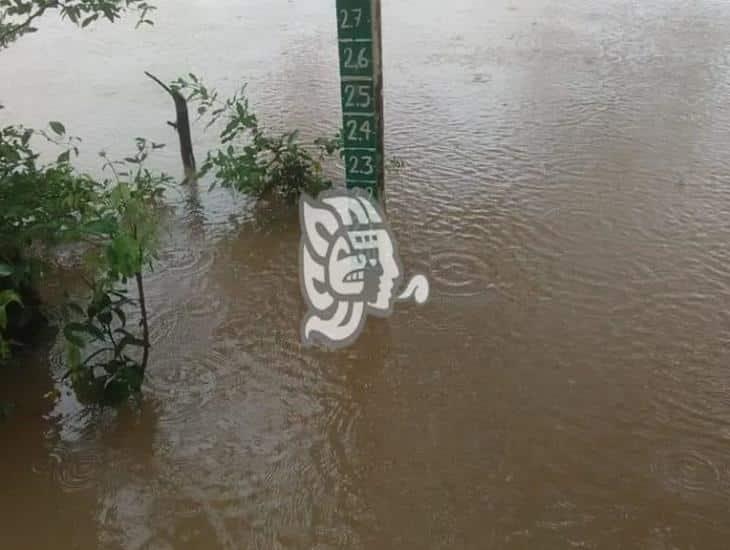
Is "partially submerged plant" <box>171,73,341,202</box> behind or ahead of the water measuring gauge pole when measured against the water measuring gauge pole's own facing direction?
behind

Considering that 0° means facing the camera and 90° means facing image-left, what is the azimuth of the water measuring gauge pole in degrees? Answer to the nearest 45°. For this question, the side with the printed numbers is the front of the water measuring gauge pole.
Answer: approximately 0°

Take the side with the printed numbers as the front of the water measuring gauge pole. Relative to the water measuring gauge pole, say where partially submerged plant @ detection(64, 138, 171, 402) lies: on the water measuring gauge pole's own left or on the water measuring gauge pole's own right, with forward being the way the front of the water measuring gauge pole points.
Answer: on the water measuring gauge pole's own right
